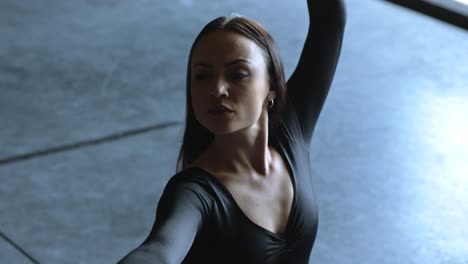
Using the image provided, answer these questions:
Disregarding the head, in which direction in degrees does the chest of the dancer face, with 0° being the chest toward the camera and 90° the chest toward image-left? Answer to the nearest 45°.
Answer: approximately 315°
